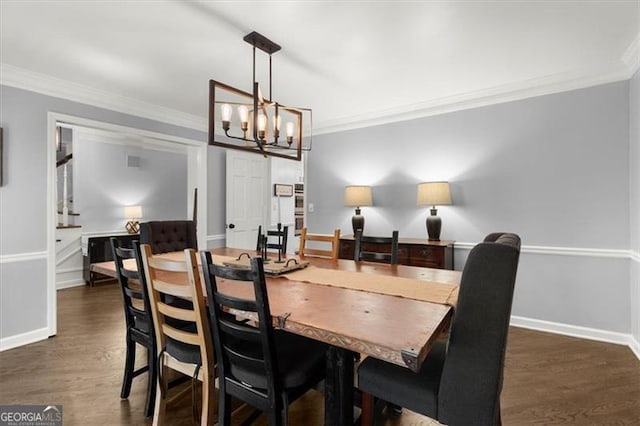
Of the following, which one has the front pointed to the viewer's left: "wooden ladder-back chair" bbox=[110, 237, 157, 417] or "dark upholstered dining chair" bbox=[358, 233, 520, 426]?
the dark upholstered dining chair

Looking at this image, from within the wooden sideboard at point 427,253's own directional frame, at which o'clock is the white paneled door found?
The white paneled door is roughly at 2 o'clock from the wooden sideboard.

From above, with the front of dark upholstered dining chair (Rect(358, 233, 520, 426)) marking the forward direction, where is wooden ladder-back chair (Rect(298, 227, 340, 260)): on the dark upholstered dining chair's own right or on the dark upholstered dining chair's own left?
on the dark upholstered dining chair's own right

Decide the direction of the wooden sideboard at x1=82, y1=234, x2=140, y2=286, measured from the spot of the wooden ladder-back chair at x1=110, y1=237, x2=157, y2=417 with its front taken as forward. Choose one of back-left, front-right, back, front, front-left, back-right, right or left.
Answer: front-left

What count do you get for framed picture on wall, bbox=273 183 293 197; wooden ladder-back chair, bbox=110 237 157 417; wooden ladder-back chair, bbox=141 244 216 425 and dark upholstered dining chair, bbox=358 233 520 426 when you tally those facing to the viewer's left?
1

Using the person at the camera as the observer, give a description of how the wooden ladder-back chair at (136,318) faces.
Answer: facing away from the viewer and to the right of the viewer

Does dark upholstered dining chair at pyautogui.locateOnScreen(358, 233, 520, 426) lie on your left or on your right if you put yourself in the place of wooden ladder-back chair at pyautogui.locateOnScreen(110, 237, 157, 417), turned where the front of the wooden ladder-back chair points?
on your right

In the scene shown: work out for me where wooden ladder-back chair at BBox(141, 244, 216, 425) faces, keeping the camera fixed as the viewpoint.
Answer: facing away from the viewer and to the right of the viewer

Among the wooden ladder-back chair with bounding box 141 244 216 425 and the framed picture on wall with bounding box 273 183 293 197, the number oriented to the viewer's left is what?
0

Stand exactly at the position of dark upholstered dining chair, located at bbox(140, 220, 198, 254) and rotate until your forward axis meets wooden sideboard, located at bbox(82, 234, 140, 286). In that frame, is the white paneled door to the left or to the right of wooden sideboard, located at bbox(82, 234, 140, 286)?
right

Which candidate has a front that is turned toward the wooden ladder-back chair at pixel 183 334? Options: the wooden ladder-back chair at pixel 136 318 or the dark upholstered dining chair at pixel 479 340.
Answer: the dark upholstered dining chair

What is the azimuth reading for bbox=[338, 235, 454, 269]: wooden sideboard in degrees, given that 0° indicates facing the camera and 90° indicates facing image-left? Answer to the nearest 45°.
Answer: approximately 45°
